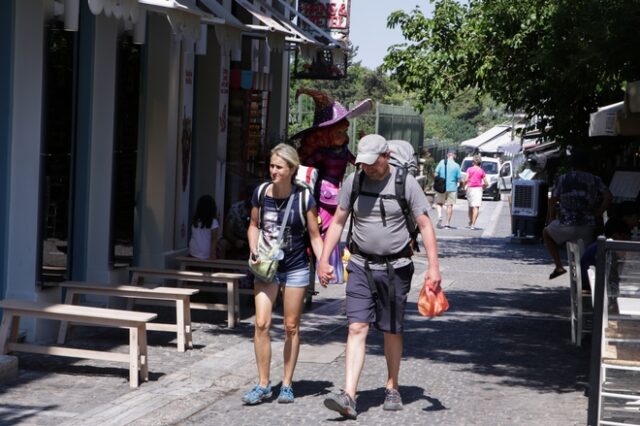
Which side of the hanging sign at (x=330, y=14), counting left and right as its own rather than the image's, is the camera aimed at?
front

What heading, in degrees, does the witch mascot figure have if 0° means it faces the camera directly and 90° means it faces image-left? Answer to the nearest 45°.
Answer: approximately 315°

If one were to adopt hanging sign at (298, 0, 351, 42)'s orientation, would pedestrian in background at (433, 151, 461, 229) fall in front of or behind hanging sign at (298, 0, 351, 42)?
behind

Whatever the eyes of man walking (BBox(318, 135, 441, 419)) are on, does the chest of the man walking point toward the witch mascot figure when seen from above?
no

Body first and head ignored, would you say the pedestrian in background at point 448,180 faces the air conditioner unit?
no

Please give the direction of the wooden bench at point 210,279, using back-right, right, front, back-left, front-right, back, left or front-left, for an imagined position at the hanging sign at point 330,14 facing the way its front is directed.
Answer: front
